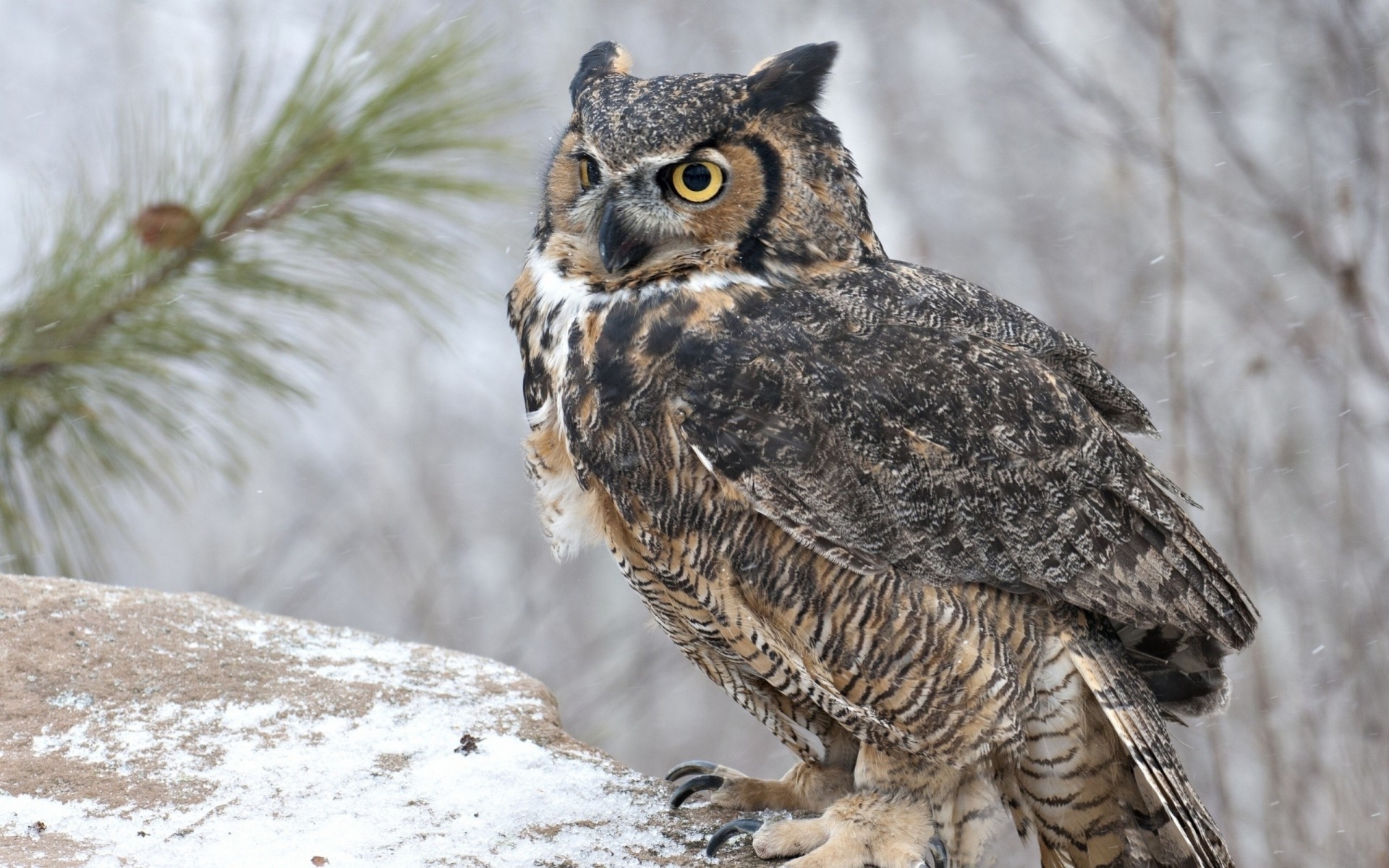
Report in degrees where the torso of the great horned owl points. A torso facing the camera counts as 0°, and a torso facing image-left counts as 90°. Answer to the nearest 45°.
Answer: approximately 90°

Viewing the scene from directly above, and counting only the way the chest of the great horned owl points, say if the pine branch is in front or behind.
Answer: in front
